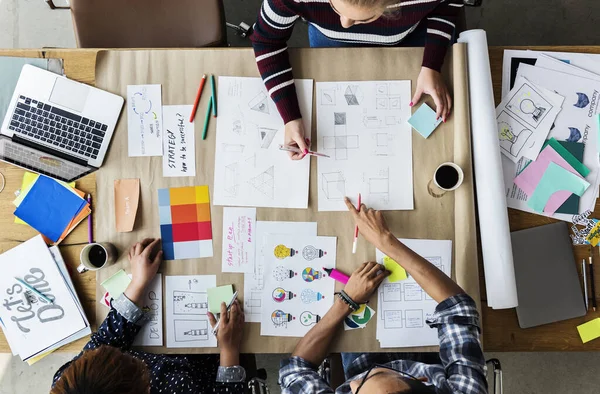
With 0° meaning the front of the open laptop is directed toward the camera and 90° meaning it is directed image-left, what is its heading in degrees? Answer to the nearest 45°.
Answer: approximately 180°

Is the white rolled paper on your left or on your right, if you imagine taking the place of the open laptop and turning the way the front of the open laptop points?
on your right

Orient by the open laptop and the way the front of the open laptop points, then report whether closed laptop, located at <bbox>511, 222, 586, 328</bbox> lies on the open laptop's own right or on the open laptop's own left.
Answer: on the open laptop's own right

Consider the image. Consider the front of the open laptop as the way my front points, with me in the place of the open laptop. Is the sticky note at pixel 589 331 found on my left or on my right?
on my right
